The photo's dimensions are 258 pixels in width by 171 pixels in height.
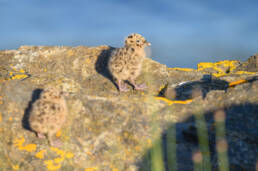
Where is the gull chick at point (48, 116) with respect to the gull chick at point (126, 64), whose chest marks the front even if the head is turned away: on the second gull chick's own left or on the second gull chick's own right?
on the second gull chick's own right

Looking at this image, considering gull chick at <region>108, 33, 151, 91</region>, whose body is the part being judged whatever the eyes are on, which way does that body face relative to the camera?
to the viewer's right
